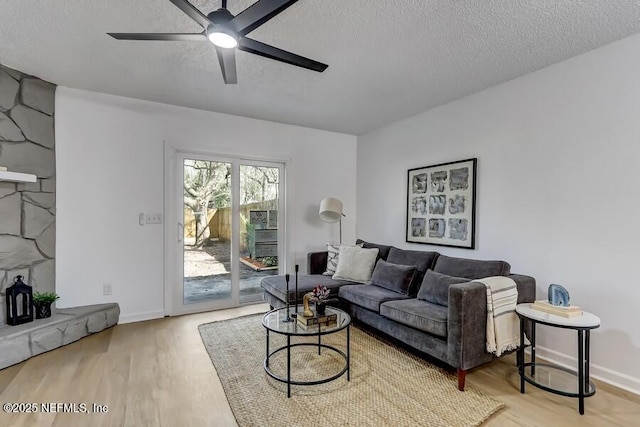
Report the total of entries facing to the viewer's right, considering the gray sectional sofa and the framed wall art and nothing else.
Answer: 0

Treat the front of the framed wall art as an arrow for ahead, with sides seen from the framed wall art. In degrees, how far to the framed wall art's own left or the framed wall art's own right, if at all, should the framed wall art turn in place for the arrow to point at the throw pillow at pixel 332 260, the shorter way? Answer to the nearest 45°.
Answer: approximately 45° to the framed wall art's own right

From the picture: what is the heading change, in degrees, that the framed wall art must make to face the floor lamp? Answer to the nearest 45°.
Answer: approximately 45° to its right

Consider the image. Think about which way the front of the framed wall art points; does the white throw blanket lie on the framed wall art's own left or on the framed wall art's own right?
on the framed wall art's own left

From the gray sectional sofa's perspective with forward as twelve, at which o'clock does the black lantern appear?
The black lantern is roughly at 1 o'clock from the gray sectional sofa.

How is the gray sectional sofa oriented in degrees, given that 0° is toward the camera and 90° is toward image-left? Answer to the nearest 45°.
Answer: approximately 45°

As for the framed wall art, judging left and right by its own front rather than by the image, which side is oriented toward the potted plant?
front

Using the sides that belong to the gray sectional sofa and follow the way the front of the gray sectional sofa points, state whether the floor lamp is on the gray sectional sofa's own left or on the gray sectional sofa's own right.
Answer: on the gray sectional sofa's own right

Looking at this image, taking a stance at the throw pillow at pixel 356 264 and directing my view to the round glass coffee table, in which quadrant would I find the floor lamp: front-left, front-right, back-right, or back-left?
back-right
